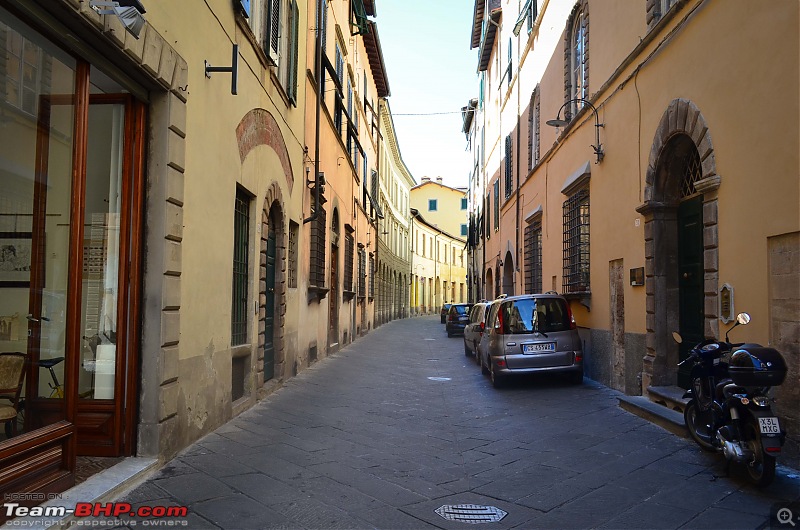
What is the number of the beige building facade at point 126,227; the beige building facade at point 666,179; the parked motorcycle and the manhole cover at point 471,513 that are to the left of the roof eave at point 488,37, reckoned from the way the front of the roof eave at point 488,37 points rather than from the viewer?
4

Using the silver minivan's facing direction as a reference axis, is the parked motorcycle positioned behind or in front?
behind

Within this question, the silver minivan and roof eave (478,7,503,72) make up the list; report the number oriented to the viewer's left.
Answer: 1

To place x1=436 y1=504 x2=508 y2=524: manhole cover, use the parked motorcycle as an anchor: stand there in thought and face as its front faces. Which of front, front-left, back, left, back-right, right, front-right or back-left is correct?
left

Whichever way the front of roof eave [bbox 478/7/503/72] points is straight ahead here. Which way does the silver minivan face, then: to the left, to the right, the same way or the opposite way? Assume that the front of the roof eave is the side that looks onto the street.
to the right

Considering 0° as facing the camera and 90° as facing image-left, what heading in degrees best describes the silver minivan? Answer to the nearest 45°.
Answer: approximately 180°

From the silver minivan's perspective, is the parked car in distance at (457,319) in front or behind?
in front

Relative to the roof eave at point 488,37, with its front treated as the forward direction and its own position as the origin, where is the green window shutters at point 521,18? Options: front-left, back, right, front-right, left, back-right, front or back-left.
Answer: left

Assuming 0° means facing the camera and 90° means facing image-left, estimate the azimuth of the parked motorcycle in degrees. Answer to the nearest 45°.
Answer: approximately 135°
